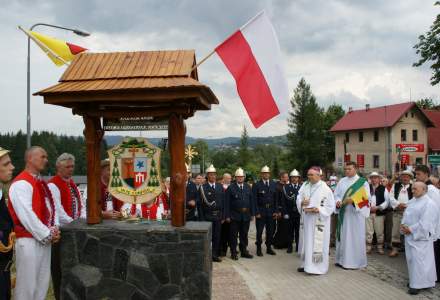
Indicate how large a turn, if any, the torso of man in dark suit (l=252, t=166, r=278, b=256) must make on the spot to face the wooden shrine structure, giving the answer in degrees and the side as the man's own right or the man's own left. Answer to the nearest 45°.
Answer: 0° — they already face it

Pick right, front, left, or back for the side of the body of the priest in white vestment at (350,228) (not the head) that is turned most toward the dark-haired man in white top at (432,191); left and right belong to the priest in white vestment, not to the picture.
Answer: left

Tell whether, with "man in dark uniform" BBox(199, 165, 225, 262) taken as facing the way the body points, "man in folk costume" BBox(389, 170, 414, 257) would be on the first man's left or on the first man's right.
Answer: on the first man's left

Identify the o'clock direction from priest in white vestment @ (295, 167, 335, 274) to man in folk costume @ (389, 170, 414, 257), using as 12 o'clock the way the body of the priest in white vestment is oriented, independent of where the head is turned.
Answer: The man in folk costume is roughly at 6 o'clock from the priest in white vestment.

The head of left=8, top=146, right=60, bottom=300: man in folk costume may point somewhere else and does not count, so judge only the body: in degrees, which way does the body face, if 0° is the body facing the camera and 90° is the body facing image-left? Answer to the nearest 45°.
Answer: approximately 270°

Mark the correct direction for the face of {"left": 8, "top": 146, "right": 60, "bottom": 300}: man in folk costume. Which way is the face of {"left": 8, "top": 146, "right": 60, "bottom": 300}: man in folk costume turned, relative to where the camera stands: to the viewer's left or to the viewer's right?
to the viewer's right

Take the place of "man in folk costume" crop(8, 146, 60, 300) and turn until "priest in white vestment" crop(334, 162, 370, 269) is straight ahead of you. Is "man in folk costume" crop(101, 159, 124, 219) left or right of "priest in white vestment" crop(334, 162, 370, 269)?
left

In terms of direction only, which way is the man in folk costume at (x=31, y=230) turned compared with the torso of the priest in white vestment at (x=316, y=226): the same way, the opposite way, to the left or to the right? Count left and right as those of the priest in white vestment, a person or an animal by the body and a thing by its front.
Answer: the opposite way
